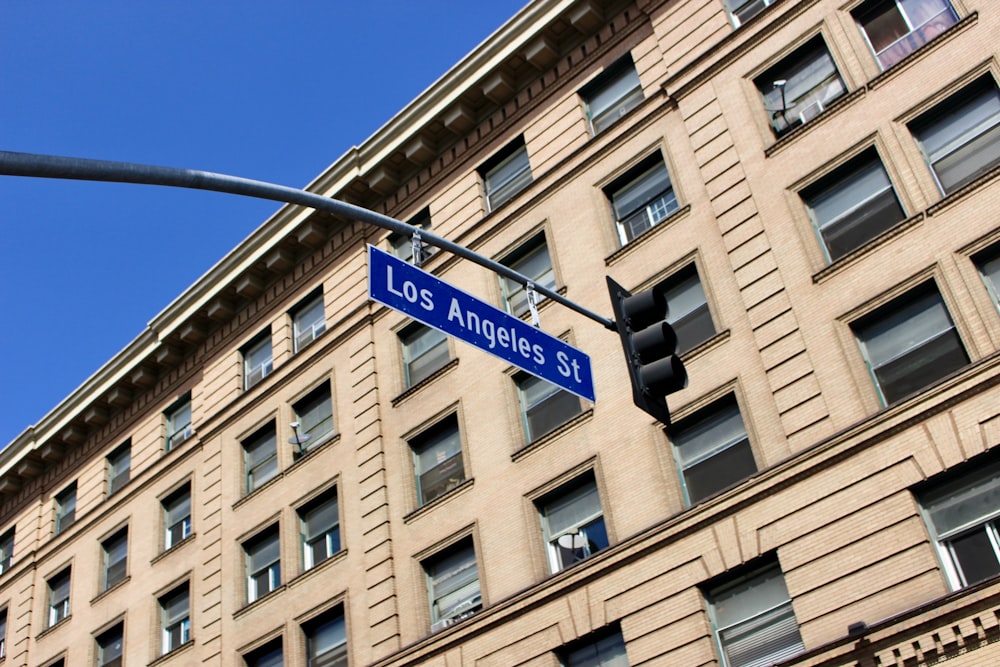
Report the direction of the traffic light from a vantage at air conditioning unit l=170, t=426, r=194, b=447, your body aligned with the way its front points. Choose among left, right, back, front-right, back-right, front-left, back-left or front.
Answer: front-left

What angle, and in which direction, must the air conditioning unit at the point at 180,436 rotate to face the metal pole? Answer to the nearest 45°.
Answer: approximately 45° to its left

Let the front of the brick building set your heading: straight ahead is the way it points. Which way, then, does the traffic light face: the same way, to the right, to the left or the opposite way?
to the left

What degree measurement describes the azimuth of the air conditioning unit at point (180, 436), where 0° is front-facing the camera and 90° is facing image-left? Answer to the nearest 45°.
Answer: approximately 45°

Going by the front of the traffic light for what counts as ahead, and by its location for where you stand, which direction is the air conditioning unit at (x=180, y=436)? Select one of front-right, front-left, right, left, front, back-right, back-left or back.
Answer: back

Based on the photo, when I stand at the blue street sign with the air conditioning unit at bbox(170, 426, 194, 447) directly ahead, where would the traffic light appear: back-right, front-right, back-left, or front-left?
back-right

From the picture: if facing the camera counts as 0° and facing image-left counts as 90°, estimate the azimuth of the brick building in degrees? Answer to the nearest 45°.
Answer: approximately 45°
